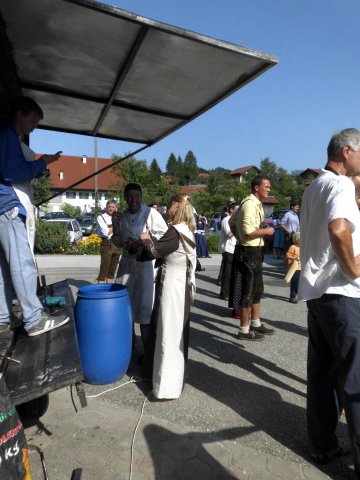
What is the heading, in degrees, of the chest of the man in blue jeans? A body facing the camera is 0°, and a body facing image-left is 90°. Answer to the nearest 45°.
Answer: approximately 270°

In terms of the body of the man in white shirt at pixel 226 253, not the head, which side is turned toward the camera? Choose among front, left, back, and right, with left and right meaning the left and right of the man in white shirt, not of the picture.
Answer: right

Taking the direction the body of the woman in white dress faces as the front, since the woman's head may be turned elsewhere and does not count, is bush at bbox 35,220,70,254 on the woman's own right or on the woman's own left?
on the woman's own right

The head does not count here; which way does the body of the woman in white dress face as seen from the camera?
to the viewer's left

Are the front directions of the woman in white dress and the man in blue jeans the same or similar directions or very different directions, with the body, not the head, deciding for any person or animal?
very different directions

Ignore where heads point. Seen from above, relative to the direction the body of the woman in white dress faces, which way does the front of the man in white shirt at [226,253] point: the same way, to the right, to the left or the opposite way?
the opposite way

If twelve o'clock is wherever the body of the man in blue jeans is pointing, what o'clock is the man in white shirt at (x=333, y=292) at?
The man in white shirt is roughly at 1 o'clock from the man in blue jeans.
